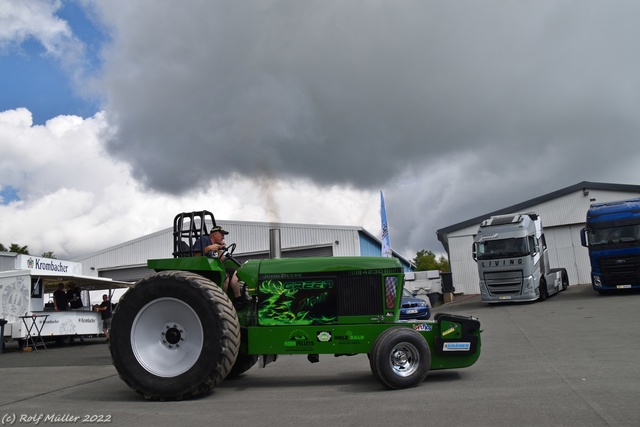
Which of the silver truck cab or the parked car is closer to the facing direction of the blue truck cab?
the parked car

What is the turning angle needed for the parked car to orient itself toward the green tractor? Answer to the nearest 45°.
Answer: approximately 45° to its right

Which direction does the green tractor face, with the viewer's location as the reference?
facing to the right of the viewer

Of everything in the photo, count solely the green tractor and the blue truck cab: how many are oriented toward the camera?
1

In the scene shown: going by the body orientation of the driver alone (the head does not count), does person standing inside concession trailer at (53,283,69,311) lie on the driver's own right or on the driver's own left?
on the driver's own left

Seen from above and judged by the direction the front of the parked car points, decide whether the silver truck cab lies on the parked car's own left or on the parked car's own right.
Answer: on the parked car's own left

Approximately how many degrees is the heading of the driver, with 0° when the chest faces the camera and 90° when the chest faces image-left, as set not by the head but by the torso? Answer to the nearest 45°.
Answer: approximately 270°

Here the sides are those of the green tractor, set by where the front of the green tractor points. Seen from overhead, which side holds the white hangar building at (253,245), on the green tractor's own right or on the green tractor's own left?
on the green tractor's own left

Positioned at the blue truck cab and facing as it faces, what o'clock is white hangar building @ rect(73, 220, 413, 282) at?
The white hangar building is roughly at 3 o'clock from the blue truck cab.

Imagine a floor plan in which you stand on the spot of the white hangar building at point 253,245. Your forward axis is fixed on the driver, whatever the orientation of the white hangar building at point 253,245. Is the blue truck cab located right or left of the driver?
left

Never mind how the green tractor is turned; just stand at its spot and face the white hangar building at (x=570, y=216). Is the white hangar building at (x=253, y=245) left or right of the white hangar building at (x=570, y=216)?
left
